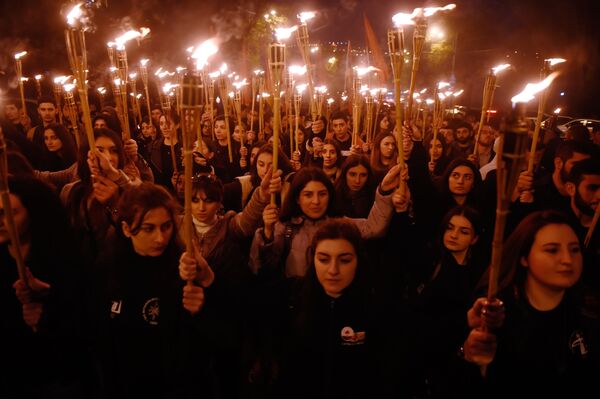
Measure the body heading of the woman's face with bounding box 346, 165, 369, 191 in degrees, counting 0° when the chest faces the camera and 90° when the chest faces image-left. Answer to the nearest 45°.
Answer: approximately 0°

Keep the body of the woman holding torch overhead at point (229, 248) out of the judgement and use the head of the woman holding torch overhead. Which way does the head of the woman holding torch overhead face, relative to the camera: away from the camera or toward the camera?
toward the camera

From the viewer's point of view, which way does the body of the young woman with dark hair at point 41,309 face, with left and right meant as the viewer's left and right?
facing the viewer and to the left of the viewer

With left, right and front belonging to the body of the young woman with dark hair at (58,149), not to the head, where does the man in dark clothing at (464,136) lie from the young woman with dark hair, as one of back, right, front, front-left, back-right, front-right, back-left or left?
back-left

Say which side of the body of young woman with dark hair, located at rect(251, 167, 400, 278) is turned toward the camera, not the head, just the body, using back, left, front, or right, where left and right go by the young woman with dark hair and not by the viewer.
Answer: front

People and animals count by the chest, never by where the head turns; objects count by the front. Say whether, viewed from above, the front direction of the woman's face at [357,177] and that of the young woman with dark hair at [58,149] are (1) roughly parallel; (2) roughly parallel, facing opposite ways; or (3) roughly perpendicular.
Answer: roughly parallel

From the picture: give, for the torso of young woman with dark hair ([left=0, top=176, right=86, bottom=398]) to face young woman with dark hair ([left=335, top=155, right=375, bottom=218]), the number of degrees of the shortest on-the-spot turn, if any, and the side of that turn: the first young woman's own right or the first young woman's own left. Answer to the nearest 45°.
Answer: approximately 135° to the first young woman's own left

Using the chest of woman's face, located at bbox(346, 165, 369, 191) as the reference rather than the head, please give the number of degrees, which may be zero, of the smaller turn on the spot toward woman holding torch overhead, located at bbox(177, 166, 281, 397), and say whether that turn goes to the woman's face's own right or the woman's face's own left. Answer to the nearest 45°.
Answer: approximately 45° to the woman's face's own right

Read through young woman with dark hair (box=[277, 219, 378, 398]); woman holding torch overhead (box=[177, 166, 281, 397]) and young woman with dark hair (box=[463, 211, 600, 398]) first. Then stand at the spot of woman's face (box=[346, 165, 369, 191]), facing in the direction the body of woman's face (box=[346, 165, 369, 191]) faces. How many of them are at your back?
0

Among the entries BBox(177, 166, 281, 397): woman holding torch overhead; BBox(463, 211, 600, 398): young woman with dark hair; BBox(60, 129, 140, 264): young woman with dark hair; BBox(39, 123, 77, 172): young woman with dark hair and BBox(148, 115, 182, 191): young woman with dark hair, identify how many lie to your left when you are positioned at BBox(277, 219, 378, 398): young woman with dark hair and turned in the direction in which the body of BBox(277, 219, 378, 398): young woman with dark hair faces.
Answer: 1

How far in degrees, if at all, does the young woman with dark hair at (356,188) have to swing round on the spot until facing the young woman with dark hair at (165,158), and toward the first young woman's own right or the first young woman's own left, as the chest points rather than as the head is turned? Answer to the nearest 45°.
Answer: approximately 135° to the first young woman's own right

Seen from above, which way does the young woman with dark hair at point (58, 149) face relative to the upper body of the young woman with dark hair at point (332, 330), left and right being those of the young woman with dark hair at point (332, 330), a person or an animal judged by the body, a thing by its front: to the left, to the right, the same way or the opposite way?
the same way

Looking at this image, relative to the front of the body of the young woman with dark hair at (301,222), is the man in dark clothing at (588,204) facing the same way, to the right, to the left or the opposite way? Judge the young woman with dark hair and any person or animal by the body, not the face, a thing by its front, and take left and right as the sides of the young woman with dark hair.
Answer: the same way

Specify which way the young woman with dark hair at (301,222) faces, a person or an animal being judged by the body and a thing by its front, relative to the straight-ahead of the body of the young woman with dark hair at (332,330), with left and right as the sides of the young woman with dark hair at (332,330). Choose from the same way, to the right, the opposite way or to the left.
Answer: the same way

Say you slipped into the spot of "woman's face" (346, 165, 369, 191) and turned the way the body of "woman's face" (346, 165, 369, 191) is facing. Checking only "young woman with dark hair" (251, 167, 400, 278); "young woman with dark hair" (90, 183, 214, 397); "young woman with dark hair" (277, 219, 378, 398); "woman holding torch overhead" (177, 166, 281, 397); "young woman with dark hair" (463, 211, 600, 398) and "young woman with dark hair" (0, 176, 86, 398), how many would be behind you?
0

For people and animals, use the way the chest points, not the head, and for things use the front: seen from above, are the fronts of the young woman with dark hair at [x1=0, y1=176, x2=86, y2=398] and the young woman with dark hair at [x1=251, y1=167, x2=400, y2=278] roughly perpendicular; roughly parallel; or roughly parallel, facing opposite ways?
roughly parallel

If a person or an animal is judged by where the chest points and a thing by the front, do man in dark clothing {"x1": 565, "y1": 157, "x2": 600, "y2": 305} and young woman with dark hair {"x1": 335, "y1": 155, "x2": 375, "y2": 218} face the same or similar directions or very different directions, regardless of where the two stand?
same or similar directions

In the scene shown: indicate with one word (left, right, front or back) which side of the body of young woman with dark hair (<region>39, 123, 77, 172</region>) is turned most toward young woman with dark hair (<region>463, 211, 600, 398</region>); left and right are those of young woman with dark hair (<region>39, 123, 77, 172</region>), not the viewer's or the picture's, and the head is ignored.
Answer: left

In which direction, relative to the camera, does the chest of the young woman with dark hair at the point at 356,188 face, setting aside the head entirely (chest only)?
toward the camera
